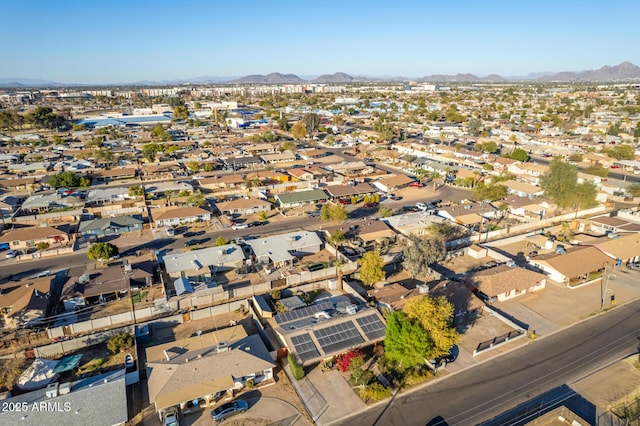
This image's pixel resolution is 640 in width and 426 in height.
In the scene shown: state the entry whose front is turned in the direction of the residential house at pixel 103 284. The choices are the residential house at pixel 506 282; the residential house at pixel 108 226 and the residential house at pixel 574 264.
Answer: the residential house at pixel 108 226

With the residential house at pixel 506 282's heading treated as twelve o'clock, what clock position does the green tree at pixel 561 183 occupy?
The green tree is roughly at 8 o'clock from the residential house.

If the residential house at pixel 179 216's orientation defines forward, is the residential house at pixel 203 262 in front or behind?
in front

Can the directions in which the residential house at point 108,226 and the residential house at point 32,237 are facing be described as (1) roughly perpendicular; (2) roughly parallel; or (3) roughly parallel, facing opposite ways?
roughly parallel

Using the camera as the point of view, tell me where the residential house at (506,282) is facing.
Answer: facing the viewer and to the right of the viewer

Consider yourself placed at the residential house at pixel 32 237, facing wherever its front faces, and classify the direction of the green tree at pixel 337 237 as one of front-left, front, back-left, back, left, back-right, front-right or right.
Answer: front-left

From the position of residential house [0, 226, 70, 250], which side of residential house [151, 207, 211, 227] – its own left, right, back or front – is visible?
right

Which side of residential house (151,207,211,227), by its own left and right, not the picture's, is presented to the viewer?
front

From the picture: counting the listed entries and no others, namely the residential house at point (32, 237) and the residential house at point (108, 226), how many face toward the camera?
2

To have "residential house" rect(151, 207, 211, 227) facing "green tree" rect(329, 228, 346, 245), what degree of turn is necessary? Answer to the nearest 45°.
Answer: approximately 45° to its left

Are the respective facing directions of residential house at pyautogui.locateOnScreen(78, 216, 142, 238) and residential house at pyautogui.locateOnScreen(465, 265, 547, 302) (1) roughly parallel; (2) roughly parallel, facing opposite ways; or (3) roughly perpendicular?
roughly parallel

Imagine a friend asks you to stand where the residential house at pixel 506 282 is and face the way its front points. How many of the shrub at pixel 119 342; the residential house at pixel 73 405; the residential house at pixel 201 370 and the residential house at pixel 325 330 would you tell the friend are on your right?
4

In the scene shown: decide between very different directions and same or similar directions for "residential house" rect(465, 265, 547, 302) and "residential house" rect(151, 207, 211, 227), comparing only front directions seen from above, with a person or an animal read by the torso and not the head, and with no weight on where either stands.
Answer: same or similar directions
